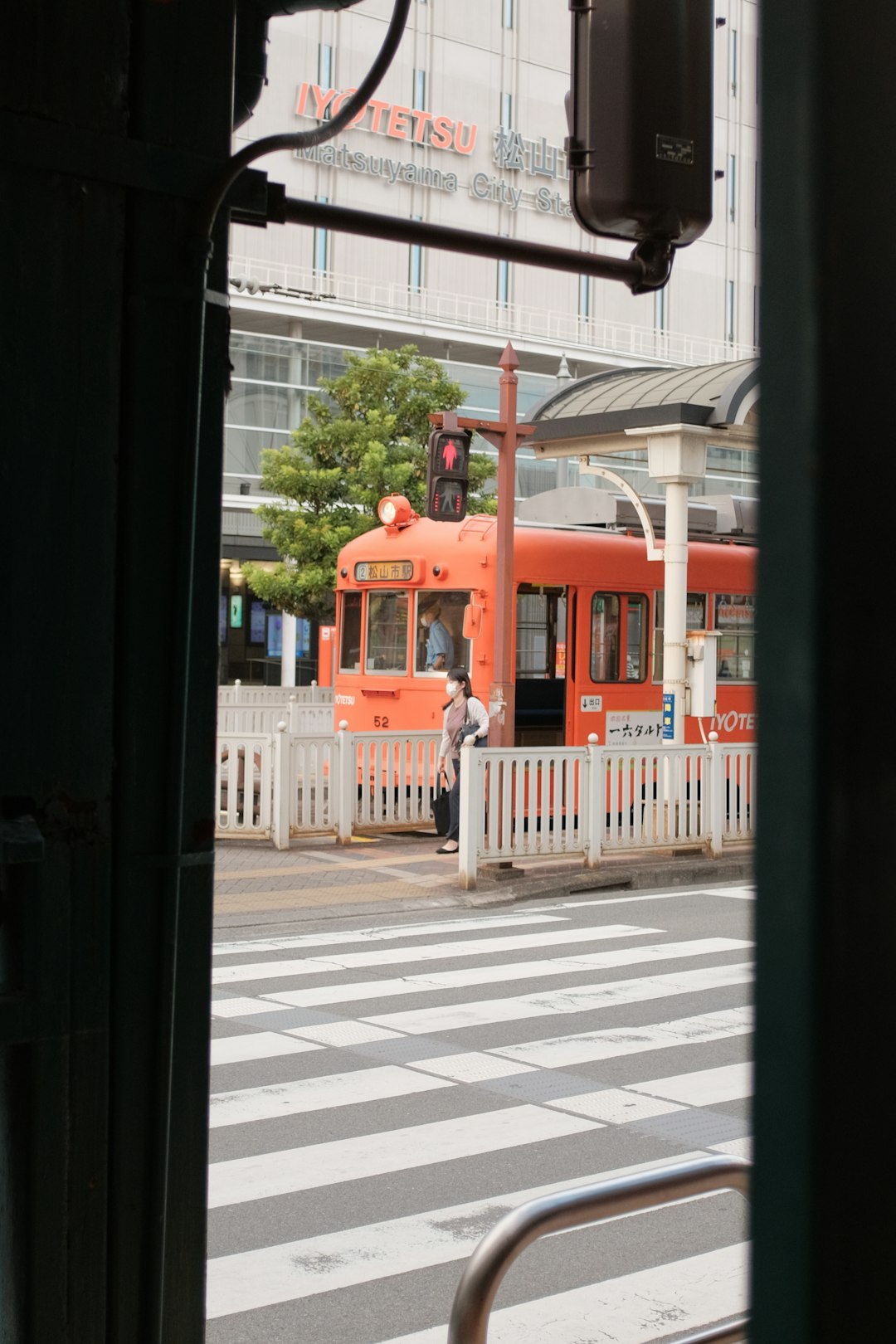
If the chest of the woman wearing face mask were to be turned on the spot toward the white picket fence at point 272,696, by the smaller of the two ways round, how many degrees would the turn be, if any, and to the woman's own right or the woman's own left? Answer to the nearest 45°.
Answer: approximately 135° to the woman's own right

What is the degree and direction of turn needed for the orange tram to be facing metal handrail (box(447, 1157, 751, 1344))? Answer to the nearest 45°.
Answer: approximately 45° to its left

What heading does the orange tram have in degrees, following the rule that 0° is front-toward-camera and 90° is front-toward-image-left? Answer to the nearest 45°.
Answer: approximately 45°

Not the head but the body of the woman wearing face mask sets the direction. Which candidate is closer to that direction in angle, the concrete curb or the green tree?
the concrete curb

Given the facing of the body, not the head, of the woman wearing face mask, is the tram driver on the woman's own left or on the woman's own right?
on the woman's own right

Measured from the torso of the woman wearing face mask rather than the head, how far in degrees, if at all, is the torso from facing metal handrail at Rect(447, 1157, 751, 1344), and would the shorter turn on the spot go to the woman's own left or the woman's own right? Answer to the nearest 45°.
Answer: approximately 45° to the woman's own left

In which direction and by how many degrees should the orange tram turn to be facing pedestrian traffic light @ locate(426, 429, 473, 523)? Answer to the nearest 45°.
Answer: approximately 45° to its left
